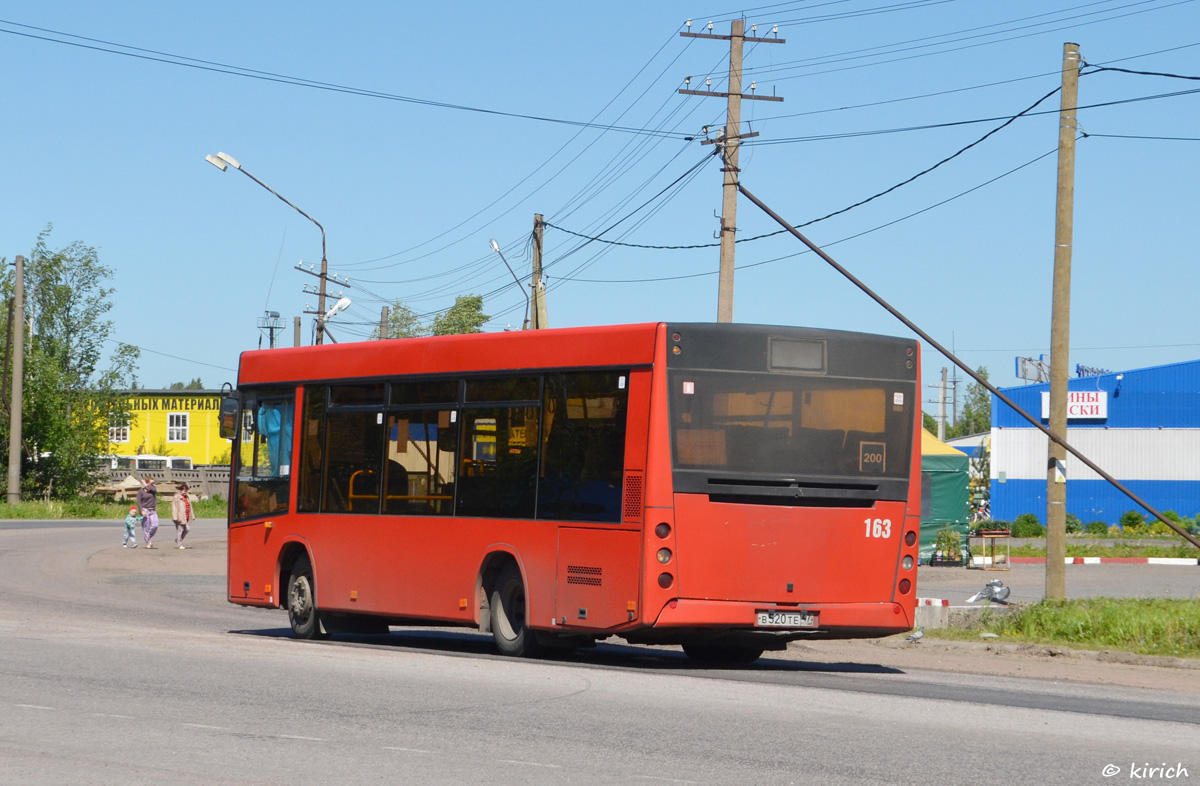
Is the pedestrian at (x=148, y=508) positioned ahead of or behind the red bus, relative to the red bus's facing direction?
ahead

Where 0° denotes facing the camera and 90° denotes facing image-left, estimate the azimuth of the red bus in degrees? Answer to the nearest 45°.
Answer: approximately 135°

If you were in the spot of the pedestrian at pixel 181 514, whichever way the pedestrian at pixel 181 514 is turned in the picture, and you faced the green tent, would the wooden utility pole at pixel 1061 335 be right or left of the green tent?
right

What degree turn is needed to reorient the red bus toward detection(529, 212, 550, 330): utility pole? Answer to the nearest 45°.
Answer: approximately 45° to its right

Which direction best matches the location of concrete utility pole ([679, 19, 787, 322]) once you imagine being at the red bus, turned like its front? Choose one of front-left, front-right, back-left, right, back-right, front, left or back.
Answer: front-right

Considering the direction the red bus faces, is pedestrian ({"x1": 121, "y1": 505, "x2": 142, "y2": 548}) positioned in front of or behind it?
in front

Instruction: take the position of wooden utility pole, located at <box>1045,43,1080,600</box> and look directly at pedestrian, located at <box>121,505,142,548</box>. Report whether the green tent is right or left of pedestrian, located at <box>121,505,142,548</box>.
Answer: right

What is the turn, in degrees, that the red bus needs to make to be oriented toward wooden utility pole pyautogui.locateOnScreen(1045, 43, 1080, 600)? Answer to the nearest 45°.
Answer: approximately 90° to its right

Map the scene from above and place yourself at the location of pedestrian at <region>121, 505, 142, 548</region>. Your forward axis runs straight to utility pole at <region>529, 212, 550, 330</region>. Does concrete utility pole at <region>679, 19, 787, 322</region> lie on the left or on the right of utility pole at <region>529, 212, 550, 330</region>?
right
